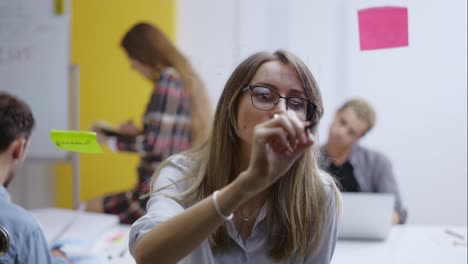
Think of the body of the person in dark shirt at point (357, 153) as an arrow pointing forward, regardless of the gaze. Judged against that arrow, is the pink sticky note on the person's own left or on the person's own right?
on the person's own left

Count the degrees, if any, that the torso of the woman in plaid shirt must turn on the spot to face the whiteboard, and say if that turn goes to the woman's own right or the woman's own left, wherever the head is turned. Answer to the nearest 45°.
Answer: approximately 45° to the woman's own right

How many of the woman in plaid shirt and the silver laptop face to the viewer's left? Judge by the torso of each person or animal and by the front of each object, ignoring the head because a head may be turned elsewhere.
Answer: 1

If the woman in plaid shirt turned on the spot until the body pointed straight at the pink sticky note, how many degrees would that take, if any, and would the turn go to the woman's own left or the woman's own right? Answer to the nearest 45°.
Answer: approximately 90° to the woman's own left

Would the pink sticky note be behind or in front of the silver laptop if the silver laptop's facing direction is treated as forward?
behind

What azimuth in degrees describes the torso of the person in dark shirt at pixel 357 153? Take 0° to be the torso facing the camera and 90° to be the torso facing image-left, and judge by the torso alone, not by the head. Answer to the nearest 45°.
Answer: approximately 45°

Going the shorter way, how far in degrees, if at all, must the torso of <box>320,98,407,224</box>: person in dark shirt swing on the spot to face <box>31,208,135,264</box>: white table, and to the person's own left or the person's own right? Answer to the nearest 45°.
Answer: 0° — they already face it

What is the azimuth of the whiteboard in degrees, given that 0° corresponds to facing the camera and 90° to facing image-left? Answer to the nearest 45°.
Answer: approximately 0°

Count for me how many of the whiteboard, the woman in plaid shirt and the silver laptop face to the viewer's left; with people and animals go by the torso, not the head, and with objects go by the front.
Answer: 1

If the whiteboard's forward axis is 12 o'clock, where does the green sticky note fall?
The green sticky note is roughly at 12 o'clock from the whiteboard.

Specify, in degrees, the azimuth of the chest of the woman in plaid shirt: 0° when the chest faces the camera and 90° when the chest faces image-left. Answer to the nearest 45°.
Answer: approximately 90°

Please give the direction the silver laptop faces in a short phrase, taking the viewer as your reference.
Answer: facing away from the viewer
